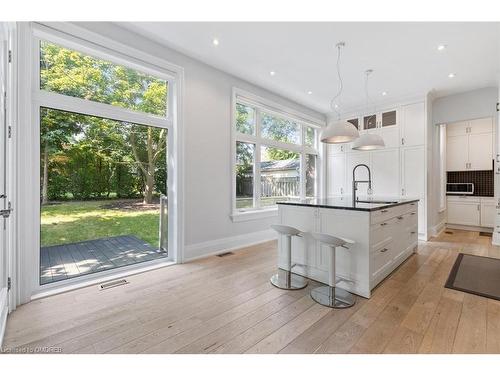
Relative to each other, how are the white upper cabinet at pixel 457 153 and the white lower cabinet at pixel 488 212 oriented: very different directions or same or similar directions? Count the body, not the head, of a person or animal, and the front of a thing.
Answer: same or similar directions

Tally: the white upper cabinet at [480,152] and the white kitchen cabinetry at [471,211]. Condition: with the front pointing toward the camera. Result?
2

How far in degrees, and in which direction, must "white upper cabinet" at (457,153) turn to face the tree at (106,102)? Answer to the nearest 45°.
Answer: approximately 45° to its right

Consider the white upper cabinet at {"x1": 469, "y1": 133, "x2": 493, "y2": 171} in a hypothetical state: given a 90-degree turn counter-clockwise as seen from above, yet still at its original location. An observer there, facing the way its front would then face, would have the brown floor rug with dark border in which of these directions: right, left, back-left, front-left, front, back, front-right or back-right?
right

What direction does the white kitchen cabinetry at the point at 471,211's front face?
toward the camera

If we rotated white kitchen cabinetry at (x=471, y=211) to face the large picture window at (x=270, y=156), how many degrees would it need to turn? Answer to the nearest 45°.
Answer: approximately 45° to its right

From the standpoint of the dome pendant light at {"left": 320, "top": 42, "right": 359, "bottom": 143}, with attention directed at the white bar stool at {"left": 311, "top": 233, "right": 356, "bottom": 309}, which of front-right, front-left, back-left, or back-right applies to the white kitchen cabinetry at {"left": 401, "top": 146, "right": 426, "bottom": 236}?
back-left

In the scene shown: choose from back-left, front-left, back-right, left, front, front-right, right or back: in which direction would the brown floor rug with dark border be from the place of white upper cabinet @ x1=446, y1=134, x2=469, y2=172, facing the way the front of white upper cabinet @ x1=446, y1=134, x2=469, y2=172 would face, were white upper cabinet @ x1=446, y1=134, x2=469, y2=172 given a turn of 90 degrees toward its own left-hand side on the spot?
right

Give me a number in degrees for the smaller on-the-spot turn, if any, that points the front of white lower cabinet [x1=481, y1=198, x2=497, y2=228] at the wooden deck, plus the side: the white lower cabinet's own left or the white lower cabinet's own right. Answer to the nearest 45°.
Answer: approximately 45° to the white lower cabinet's own right

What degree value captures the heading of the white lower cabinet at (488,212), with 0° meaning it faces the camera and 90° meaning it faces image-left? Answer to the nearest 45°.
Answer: approximately 0°

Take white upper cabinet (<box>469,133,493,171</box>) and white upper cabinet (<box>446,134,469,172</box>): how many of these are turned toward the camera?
2

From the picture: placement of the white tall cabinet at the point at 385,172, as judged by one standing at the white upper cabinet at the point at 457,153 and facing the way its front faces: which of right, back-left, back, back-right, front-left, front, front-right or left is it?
front-right

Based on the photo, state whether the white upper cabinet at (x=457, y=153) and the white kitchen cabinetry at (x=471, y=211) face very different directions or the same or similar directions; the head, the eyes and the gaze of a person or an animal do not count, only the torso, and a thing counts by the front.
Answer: same or similar directions

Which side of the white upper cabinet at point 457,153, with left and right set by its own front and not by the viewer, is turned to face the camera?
front
